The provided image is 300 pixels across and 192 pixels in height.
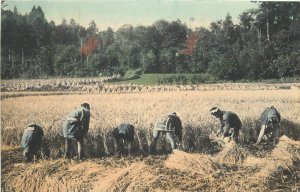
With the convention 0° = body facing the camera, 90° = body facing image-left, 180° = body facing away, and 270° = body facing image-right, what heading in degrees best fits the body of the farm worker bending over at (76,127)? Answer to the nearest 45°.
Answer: approximately 225°

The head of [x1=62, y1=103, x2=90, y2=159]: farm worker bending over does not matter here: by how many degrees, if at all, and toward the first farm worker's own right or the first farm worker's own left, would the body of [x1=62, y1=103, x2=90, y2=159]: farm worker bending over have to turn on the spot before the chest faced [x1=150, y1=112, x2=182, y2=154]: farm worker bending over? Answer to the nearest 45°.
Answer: approximately 45° to the first farm worker's own right

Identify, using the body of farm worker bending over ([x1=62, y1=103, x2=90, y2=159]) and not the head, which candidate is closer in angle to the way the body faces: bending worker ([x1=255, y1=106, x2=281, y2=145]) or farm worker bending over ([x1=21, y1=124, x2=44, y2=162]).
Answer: the bending worker

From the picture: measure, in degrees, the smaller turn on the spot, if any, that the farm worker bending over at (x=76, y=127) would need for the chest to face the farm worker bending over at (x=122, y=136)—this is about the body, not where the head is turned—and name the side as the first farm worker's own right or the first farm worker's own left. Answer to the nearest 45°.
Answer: approximately 45° to the first farm worker's own right

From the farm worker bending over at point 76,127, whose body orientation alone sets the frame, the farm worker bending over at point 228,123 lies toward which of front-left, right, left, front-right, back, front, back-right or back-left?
front-right

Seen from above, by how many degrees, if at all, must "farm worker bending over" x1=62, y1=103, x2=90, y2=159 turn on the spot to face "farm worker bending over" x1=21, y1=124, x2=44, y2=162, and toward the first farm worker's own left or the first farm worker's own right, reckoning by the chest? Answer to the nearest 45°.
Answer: approximately 135° to the first farm worker's own left
